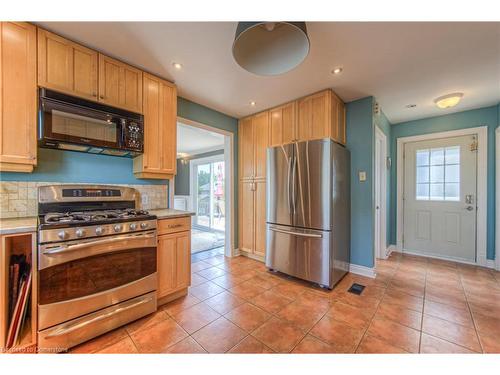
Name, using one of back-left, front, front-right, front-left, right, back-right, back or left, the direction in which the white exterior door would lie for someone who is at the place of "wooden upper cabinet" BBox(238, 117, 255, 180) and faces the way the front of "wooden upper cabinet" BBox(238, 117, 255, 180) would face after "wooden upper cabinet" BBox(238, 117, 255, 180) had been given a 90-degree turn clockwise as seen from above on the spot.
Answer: back-right

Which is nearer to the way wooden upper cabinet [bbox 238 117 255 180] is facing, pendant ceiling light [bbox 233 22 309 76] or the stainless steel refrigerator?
the pendant ceiling light

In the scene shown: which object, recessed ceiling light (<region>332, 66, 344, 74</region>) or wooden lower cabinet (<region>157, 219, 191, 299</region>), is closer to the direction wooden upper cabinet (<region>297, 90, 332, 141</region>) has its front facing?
the wooden lower cabinet

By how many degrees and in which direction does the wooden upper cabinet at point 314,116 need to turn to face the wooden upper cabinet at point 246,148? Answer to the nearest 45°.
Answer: approximately 90° to its right

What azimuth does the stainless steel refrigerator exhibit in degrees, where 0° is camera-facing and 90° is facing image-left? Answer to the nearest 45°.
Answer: approximately 45°

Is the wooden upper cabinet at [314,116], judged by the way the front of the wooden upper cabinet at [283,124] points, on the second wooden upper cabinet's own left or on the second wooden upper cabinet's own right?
on the second wooden upper cabinet's own left

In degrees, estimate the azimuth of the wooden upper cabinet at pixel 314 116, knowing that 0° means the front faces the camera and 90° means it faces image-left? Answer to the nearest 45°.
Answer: approximately 45°

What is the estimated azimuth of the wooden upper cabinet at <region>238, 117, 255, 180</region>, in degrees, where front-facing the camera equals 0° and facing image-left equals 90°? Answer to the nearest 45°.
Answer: approximately 45°

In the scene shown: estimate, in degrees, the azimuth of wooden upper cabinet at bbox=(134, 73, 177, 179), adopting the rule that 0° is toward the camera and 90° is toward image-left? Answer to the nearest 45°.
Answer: approximately 315°
